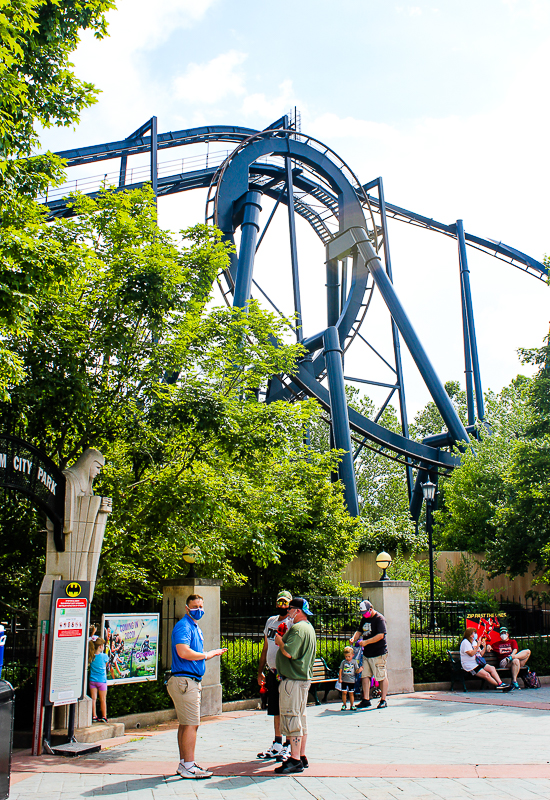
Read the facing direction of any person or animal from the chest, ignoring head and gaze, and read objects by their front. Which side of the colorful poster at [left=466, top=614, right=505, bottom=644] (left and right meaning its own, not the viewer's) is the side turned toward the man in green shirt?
front

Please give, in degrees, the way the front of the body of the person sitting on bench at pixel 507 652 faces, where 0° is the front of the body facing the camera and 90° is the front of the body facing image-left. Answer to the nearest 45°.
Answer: approximately 0°

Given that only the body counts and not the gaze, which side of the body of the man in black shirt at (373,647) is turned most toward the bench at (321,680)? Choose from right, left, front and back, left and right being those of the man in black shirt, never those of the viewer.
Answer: right

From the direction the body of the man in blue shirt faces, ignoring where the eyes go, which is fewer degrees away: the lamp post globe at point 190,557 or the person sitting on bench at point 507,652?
the person sitting on bench

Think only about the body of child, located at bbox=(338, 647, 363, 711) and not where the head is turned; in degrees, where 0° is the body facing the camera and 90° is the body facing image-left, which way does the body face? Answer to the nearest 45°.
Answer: approximately 0°

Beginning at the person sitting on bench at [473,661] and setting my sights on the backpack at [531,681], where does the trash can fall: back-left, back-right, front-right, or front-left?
back-right

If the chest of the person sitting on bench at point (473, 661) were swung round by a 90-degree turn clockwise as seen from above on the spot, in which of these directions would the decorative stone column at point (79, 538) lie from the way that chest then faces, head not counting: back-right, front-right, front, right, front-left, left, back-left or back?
front

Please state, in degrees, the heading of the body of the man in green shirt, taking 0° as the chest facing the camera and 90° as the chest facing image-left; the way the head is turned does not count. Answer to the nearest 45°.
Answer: approximately 90°

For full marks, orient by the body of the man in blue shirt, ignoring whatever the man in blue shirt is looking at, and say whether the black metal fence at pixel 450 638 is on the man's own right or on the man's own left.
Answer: on the man's own left

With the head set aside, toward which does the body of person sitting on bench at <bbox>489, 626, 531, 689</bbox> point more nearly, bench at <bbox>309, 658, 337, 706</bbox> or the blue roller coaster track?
the bench

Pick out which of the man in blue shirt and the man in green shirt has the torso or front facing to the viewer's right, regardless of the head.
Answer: the man in blue shirt

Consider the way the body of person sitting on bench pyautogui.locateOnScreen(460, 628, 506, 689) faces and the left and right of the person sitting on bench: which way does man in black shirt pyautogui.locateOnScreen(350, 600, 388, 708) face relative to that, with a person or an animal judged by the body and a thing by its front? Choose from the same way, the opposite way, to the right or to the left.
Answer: to the right

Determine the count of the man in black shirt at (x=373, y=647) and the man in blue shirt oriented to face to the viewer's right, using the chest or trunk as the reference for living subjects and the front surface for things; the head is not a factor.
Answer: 1

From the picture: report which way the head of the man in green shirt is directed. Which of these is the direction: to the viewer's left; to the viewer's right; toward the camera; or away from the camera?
to the viewer's left
